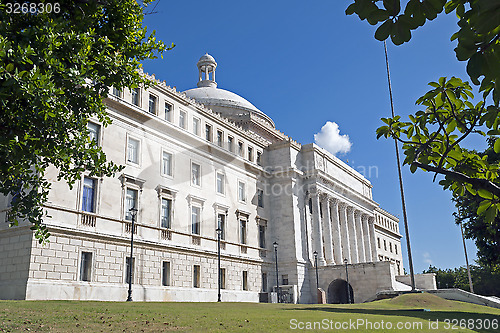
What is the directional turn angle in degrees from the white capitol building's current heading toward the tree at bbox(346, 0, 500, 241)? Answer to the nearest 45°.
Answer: approximately 45° to its right

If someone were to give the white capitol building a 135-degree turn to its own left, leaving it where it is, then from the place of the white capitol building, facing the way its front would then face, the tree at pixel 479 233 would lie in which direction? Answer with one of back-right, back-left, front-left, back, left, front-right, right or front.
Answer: right

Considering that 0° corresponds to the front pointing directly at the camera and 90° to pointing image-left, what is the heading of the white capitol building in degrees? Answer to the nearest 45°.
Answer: approximately 315°

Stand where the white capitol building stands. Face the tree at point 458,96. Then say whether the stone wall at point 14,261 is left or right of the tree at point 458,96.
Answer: right

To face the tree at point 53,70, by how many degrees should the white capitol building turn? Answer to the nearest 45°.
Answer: approximately 45° to its right
